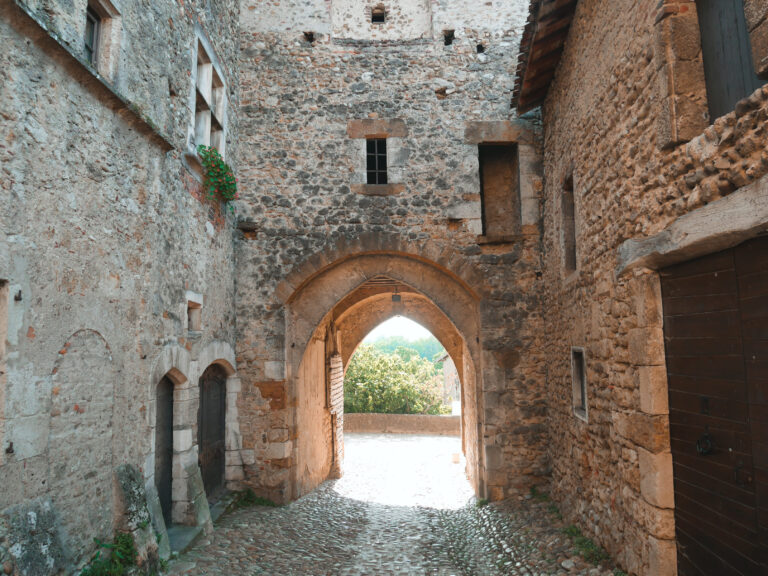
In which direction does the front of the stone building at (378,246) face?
toward the camera

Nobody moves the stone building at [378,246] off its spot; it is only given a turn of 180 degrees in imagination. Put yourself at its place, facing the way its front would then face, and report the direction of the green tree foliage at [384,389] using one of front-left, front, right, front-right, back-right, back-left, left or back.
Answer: front
